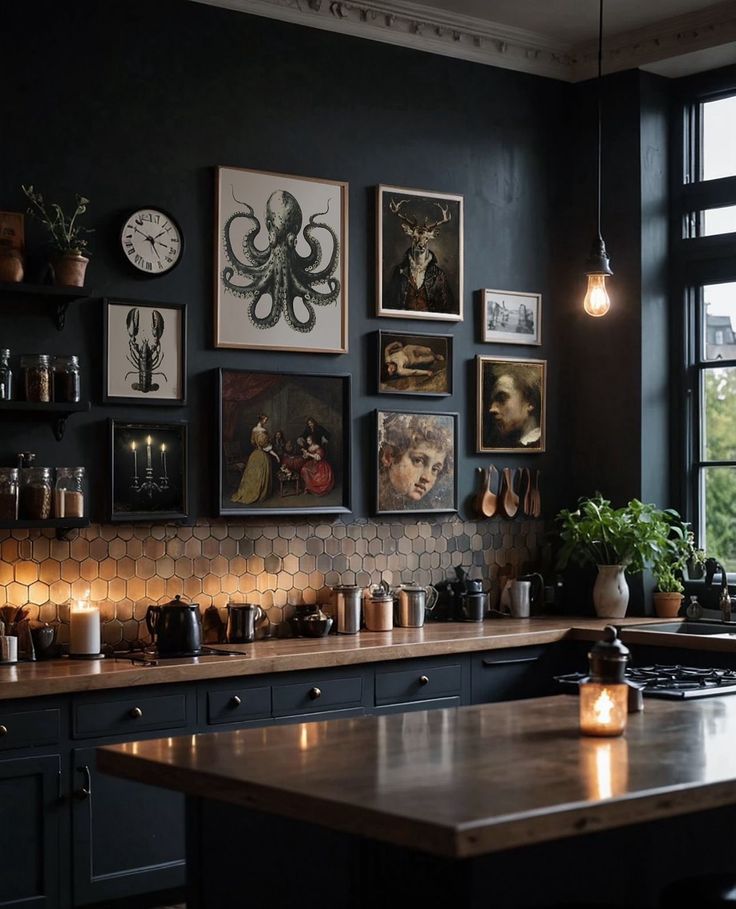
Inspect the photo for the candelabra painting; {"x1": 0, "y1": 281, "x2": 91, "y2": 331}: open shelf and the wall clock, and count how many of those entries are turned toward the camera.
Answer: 3

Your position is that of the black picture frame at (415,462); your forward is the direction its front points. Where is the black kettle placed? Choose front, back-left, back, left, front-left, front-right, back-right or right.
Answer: right

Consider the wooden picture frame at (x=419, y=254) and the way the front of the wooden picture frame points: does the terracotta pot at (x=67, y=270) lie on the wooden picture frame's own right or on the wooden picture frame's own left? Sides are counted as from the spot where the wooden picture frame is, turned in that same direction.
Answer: on the wooden picture frame's own right

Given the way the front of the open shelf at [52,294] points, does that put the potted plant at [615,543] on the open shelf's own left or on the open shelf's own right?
on the open shelf's own left

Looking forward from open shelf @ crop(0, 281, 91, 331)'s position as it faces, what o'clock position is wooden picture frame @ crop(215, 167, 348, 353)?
The wooden picture frame is roughly at 8 o'clock from the open shelf.

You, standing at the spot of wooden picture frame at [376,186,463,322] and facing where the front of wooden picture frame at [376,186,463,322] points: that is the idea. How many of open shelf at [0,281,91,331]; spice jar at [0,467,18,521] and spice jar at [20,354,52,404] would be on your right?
3

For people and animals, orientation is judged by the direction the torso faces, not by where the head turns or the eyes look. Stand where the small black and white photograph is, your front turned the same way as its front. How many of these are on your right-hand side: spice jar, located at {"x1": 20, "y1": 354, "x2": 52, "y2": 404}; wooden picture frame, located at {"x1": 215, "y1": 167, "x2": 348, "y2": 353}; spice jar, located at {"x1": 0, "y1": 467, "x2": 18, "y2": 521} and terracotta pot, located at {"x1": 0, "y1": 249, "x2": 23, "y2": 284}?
4

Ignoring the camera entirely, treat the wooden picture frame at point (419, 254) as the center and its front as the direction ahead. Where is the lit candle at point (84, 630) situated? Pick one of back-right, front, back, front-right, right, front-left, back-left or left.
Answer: right

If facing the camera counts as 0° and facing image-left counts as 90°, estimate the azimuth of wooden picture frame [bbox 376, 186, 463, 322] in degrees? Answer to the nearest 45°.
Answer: approximately 315°
